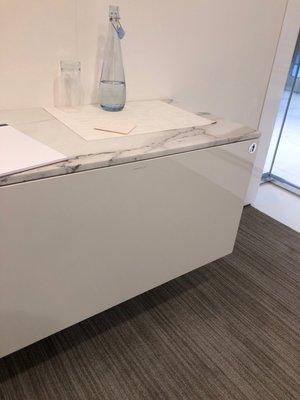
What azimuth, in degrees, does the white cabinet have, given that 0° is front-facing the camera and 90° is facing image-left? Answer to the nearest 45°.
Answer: approximately 315°
